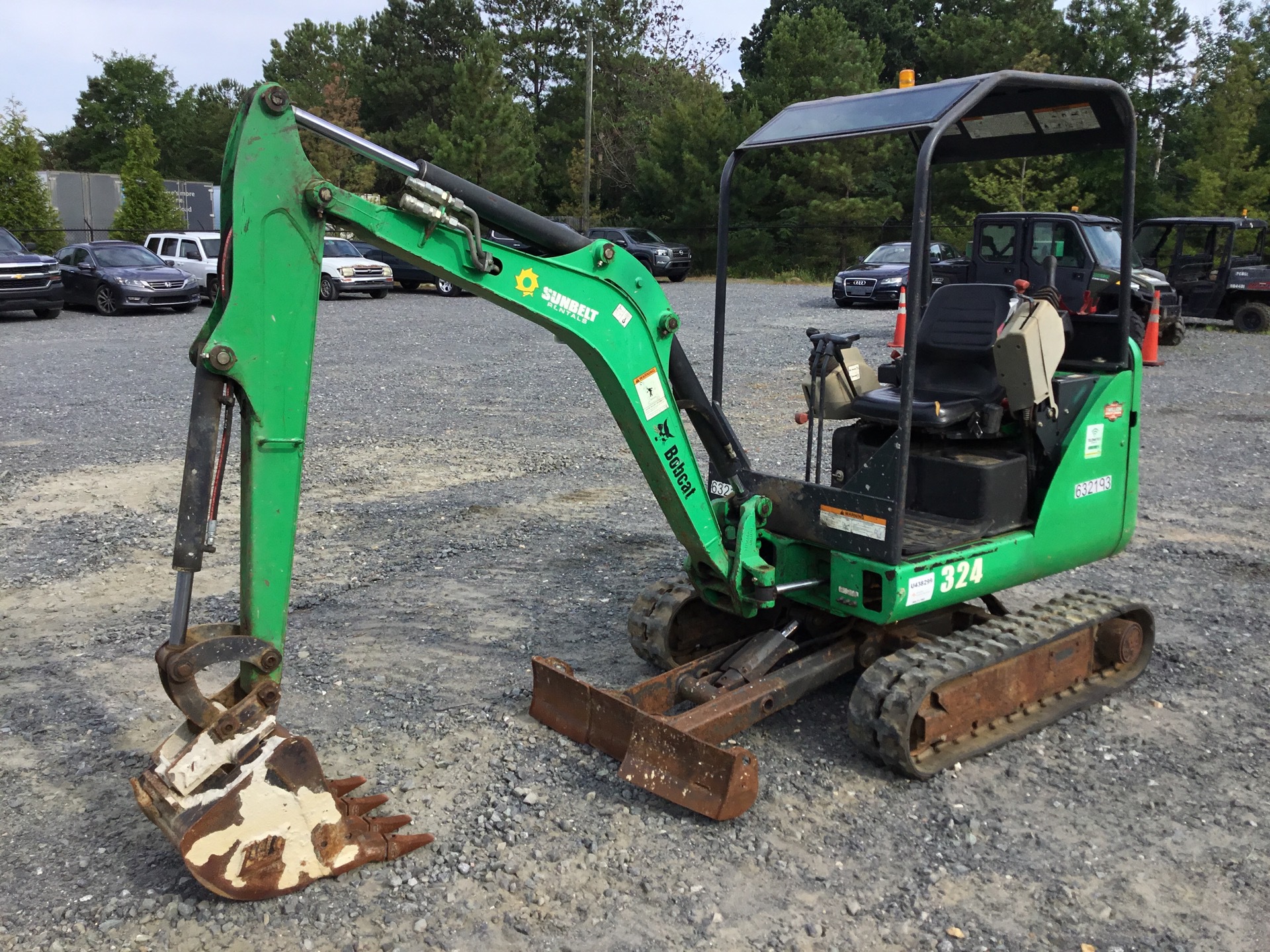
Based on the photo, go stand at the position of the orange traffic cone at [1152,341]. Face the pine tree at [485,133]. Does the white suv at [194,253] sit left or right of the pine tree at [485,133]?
left

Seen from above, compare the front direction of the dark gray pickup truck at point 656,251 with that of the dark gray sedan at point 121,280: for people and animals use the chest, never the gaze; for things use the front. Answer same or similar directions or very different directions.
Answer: same or similar directions

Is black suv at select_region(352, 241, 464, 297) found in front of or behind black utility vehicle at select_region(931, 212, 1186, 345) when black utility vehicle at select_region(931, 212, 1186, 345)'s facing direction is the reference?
behind

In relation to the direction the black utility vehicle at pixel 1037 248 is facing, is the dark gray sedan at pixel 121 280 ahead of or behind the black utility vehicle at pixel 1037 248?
behind

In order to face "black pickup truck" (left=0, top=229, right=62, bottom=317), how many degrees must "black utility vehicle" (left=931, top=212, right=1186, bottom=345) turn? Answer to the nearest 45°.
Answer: approximately 135° to its right

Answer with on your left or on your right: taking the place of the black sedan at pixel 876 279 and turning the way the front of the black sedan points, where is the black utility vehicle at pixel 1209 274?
on your left

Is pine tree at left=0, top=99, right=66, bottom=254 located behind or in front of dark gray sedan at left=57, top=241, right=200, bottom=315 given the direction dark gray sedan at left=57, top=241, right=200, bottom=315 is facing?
behind

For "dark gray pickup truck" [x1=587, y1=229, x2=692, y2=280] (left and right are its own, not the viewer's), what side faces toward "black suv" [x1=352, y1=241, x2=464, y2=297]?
right

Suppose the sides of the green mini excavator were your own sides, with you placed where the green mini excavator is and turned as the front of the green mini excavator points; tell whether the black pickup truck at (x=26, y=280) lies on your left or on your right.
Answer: on your right

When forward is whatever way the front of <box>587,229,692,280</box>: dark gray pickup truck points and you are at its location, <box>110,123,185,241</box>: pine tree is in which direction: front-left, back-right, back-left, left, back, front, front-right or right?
back-right

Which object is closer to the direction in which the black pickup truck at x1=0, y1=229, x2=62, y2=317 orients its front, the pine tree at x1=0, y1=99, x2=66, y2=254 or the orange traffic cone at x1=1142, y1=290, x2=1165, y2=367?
the orange traffic cone

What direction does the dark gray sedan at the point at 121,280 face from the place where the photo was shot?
facing the viewer and to the right of the viewer

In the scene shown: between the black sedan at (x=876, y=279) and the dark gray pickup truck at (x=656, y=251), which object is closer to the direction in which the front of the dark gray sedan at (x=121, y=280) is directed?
the black sedan

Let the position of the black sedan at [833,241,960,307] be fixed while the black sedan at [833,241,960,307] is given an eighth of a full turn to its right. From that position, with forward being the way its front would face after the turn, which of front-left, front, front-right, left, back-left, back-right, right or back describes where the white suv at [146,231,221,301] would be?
front

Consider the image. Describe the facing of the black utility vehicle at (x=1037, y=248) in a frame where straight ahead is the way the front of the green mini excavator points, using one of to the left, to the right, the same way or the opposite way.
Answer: to the left

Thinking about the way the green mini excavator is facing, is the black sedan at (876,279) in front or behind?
behind

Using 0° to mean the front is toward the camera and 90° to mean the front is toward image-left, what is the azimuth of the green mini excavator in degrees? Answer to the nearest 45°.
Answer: approximately 45°
